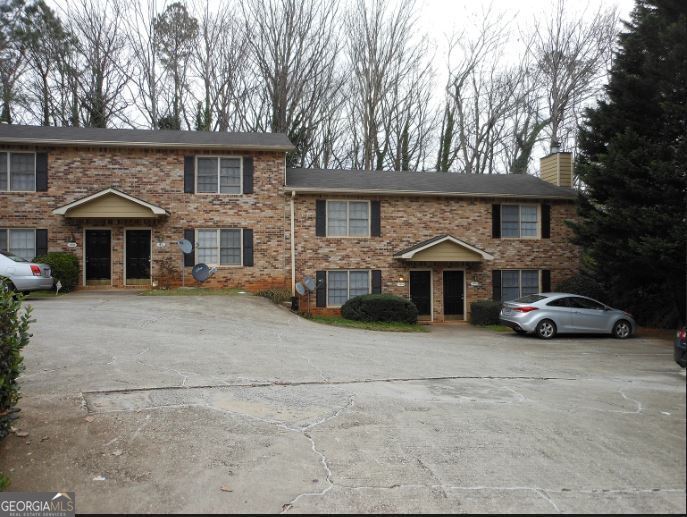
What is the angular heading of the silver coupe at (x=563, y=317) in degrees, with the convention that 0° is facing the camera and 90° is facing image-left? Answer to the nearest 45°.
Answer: approximately 270°

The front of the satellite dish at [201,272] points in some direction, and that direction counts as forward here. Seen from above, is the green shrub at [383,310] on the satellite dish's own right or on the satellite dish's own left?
on the satellite dish's own left

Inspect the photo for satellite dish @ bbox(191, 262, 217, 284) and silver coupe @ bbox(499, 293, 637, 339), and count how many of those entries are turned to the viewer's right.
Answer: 1

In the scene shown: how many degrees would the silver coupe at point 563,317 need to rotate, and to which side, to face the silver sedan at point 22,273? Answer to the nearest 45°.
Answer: approximately 135° to its right

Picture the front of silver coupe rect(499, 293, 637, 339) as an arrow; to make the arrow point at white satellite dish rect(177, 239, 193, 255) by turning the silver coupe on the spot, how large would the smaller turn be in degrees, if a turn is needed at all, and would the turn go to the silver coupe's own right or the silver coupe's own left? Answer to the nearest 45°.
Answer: approximately 180°

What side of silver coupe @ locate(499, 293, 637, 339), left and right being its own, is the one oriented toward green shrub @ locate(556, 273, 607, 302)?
left

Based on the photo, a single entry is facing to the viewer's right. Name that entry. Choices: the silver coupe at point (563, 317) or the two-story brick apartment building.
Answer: the silver coupe

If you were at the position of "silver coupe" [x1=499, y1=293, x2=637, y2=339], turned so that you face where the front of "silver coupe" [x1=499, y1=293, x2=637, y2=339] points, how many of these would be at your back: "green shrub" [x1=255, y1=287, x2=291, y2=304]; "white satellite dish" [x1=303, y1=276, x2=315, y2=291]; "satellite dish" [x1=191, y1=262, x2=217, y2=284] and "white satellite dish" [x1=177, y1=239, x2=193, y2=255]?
4

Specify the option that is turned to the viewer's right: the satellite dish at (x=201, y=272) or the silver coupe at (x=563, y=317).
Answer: the silver coupe

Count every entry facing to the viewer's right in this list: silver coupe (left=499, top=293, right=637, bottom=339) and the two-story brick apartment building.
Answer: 1

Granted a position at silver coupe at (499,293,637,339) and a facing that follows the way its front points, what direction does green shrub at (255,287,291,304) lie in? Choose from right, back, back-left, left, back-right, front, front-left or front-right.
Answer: back

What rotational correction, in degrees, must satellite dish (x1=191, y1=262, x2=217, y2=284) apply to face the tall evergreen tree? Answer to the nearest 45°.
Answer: approximately 90° to its left

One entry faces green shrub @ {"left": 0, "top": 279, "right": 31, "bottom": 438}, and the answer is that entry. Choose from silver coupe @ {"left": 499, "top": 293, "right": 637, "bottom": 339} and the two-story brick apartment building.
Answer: the two-story brick apartment building

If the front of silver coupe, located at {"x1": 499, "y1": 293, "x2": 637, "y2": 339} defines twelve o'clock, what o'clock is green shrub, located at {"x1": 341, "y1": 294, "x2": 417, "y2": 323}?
The green shrub is roughly at 6 o'clock from the silver coupe.

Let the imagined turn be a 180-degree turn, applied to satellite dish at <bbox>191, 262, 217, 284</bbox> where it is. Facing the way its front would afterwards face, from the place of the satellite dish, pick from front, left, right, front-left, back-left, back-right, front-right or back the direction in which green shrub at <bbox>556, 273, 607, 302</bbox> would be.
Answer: front-right

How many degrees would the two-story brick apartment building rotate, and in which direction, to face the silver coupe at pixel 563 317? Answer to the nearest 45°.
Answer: approximately 45° to its left
